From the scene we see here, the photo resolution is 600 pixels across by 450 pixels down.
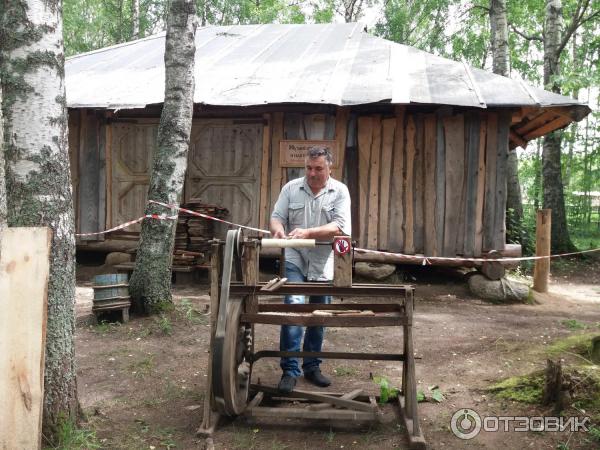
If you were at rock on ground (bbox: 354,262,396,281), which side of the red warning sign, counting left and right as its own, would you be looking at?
back

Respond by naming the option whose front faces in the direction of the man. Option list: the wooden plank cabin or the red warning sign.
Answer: the wooden plank cabin

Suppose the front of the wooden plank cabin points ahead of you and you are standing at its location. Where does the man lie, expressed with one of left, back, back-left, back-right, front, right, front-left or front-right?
front

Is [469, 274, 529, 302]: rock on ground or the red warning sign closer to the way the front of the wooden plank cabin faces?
the red warning sign

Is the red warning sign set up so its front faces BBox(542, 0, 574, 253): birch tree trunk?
no

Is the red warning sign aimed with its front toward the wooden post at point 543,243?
no

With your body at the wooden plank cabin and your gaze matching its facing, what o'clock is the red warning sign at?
The red warning sign is roughly at 12 o'clock from the wooden plank cabin.

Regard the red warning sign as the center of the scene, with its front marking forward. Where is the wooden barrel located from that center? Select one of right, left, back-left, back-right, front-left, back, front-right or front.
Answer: back-right

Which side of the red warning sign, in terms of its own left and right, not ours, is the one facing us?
front

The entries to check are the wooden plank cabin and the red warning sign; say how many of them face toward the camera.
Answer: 2

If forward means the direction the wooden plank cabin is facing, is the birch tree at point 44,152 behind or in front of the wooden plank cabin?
in front

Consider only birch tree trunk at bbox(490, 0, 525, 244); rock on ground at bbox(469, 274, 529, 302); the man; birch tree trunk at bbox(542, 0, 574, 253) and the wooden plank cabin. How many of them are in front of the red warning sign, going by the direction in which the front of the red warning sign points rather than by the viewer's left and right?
0

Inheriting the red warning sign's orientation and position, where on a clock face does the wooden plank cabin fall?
The wooden plank cabin is roughly at 6 o'clock from the red warning sign.

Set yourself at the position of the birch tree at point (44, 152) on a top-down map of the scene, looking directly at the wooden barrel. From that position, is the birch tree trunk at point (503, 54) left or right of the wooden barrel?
right

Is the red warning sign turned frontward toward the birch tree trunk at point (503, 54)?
no

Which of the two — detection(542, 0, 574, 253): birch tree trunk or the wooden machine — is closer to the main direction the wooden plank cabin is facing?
the wooden machine

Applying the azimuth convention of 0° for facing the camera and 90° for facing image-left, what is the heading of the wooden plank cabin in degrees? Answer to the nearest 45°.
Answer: approximately 0°

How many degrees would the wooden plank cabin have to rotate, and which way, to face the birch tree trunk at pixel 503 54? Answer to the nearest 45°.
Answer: approximately 135° to its left

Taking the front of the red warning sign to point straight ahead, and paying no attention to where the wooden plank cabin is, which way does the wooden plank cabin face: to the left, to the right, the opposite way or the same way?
the same way
